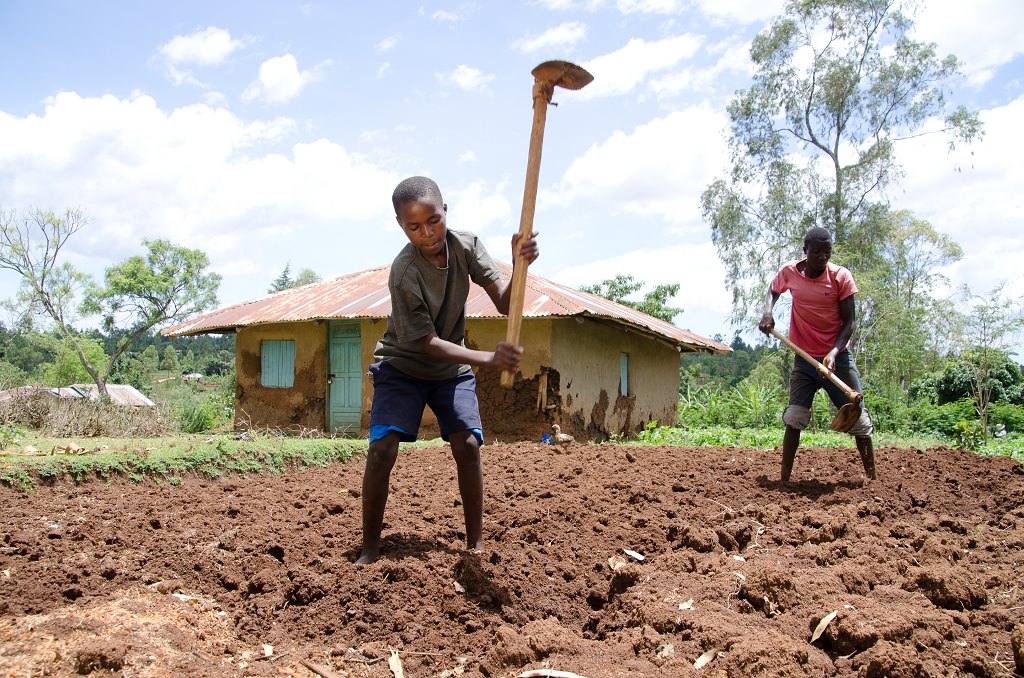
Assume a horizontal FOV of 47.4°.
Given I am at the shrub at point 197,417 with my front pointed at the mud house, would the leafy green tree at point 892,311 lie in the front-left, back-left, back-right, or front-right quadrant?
front-left

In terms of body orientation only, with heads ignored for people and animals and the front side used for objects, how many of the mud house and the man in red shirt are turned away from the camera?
0

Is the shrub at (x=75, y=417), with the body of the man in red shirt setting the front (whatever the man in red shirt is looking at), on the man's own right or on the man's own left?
on the man's own right

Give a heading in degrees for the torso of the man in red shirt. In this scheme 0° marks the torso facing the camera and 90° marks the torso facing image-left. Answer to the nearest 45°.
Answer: approximately 0°

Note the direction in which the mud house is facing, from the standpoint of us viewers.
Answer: facing the viewer and to the left of the viewer

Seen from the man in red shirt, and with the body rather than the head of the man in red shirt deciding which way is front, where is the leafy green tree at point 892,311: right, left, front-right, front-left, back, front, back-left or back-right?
back

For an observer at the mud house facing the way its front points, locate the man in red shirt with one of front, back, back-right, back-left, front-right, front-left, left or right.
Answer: front-left

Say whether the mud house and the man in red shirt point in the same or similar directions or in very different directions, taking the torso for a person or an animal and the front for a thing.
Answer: same or similar directions

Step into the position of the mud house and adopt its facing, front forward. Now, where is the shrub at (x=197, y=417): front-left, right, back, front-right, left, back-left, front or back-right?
right
